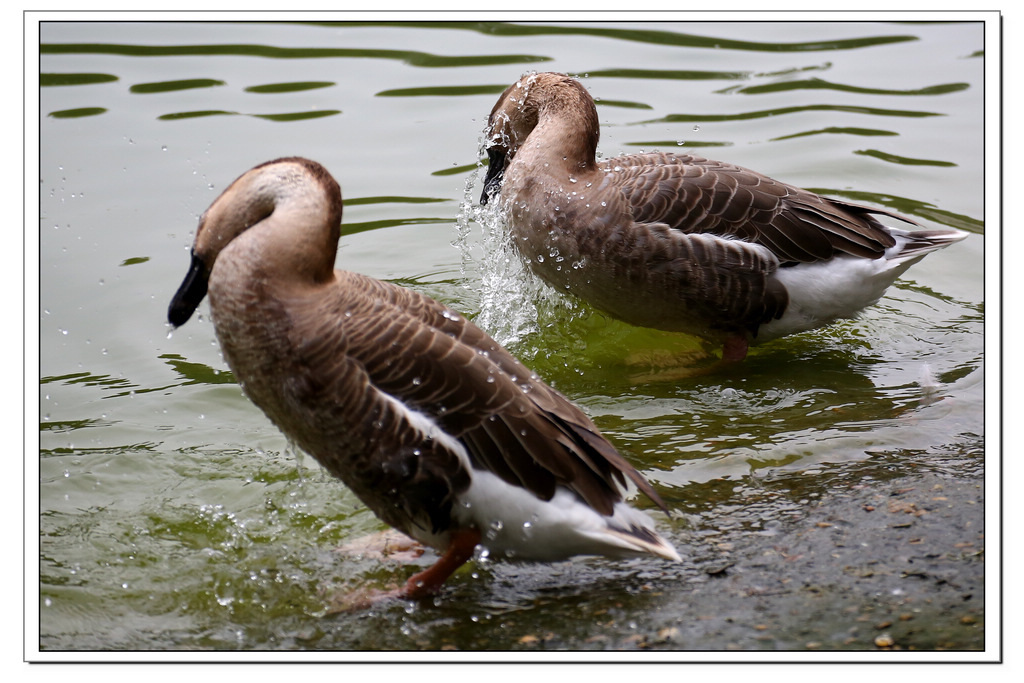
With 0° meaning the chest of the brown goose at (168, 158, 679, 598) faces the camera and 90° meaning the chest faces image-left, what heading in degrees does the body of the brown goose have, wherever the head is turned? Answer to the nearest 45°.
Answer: approximately 90°

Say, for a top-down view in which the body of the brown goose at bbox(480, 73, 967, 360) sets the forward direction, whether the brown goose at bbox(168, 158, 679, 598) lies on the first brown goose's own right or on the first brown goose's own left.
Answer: on the first brown goose's own left

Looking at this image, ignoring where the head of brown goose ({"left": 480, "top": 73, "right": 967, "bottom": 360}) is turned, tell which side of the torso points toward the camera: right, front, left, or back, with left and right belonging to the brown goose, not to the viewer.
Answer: left

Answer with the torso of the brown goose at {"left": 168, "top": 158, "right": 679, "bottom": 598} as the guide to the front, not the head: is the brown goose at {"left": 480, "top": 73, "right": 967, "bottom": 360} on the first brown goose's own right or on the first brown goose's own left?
on the first brown goose's own right

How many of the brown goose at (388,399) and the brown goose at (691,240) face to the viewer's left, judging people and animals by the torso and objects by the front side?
2
